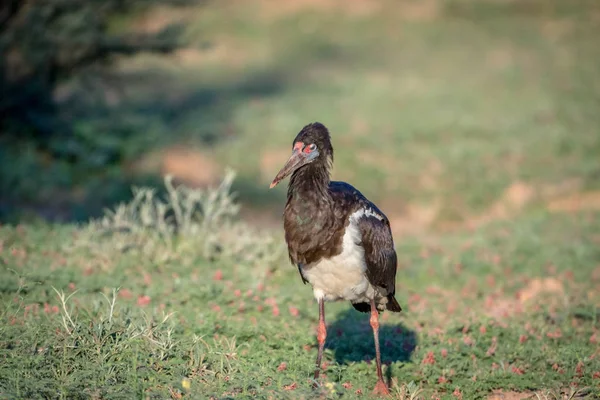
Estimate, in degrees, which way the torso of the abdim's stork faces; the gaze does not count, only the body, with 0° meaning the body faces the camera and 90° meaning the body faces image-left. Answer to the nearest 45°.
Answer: approximately 45°
